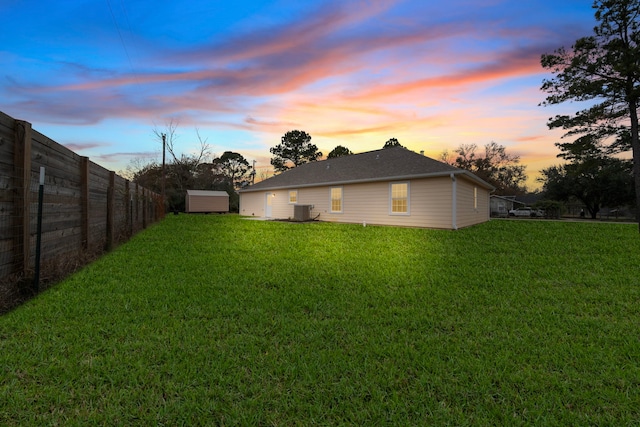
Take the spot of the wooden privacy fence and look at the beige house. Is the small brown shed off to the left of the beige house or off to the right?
left

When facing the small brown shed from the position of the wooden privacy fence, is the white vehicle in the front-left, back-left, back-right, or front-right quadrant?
front-right

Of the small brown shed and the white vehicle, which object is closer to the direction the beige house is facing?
the white vehicle

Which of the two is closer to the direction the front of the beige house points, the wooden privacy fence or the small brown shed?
the small brown shed

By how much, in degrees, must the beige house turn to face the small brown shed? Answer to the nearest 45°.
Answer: approximately 90° to its left

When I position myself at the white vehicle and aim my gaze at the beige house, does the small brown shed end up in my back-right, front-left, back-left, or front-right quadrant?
front-right

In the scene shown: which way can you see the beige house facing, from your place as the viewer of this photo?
facing away from the viewer and to the right of the viewer

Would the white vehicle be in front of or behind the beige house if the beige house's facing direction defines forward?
in front

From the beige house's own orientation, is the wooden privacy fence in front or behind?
behind
